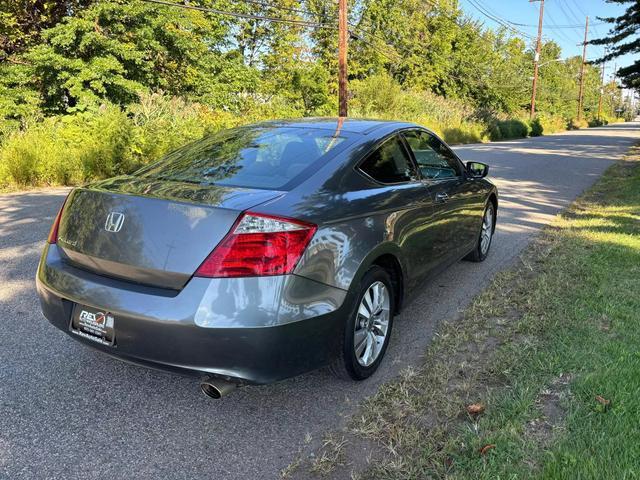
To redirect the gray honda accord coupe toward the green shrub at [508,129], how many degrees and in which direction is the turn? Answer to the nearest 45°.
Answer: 0° — it already faces it

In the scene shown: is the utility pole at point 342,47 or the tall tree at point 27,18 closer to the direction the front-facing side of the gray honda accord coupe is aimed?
the utility pole

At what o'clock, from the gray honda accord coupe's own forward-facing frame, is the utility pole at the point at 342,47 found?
The utility pole is roughly at 11 o'clock from the gray honda accord coupe.

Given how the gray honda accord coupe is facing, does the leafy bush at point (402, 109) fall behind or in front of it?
in front

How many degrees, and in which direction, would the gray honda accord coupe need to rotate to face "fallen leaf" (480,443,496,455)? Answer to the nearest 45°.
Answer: approximately 90° to its right

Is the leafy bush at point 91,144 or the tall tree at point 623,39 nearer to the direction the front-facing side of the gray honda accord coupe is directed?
the tall tree

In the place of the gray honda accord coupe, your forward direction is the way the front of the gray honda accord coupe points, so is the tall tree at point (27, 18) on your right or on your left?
on your left

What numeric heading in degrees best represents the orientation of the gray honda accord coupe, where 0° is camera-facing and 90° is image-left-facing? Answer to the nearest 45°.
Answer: approximately 225°

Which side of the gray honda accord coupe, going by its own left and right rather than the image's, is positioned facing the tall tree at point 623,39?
front
